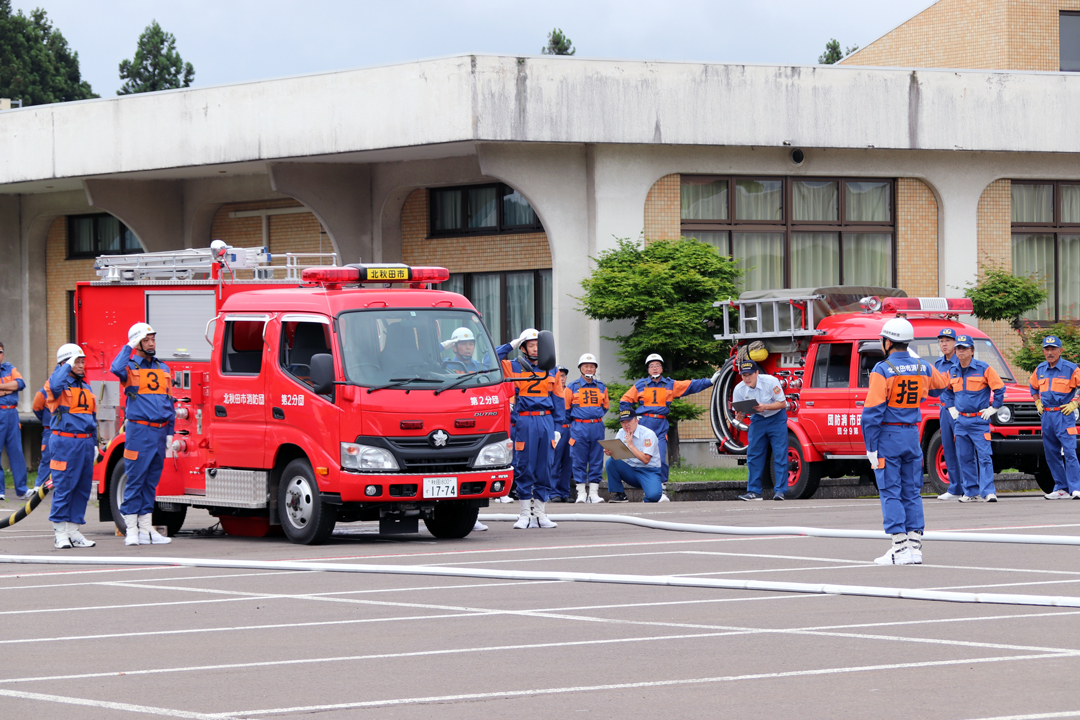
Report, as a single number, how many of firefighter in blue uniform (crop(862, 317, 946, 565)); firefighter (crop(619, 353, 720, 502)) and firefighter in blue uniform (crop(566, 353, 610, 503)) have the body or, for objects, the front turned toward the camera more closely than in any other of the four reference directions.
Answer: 2

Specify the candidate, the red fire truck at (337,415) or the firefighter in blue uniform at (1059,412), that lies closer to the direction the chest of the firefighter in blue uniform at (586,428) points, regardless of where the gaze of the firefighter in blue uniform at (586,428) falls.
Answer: the red fire truck

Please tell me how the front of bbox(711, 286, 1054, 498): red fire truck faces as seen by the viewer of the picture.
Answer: facing the viewer and to the right of the viewer

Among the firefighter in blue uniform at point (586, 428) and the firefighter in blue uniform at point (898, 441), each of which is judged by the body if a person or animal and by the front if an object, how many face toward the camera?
1

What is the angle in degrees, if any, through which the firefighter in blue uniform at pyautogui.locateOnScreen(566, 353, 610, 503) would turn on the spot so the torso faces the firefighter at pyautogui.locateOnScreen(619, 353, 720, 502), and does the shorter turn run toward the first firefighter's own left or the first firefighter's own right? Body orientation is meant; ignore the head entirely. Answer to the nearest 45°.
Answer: approximately 90° to the first firefighter's own left

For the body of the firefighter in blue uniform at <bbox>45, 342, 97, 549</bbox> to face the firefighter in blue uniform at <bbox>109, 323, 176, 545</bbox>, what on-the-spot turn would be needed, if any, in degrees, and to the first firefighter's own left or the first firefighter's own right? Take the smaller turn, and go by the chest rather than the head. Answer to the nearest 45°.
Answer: approximately 45° to the first firefighter's own left

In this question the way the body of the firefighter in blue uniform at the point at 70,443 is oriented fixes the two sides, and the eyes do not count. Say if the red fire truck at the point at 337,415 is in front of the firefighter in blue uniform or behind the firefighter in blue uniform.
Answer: in front

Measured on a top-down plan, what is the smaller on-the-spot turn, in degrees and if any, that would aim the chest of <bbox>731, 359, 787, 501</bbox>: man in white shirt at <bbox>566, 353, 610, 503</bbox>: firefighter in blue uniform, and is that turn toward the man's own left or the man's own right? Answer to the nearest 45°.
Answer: approximately 45° to the man's own right
